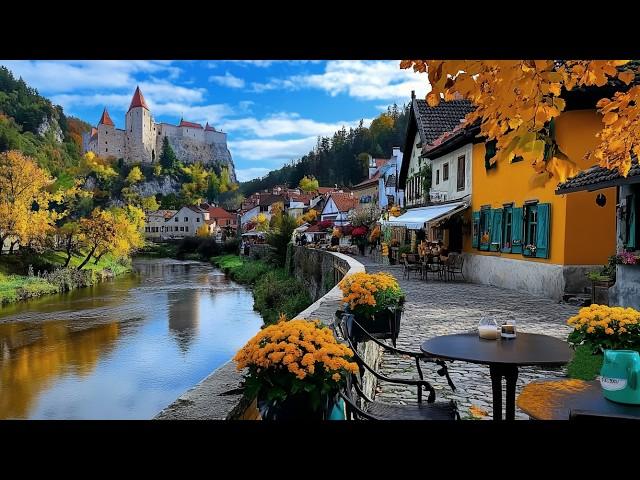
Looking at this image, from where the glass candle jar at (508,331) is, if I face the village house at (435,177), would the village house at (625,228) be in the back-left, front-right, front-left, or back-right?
front-right

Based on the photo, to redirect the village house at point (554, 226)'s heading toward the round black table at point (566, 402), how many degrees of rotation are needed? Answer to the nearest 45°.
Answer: approximately 45° to its left

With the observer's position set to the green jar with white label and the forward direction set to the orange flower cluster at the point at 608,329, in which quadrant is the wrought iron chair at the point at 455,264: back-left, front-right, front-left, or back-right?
front-left

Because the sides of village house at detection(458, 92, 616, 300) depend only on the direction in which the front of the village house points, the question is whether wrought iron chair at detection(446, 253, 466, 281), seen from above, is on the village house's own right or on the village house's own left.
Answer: on the village house's own right

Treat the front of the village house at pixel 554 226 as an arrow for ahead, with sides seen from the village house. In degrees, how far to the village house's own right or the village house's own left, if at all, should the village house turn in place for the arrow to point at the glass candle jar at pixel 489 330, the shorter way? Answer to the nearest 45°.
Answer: approximately 45° to the village house's own left

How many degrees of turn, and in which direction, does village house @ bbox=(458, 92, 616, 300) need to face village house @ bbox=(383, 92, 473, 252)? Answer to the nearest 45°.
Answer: approximately 90° to its right

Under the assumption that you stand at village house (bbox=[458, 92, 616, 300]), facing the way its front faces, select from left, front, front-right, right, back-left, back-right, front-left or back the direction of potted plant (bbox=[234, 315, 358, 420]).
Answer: front-left

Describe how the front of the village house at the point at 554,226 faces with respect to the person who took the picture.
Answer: facing the viewer and to the left of the viewer

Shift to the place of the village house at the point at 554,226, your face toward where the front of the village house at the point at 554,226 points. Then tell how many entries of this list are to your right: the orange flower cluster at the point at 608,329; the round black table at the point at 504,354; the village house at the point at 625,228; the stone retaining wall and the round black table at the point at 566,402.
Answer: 0

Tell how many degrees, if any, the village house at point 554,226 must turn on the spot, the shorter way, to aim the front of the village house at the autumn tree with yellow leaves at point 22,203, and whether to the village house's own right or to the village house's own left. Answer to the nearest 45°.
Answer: approximately 45° to the village house's own right

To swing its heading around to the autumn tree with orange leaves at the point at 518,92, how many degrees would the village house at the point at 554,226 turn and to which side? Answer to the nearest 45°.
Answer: approximately 45° to its left

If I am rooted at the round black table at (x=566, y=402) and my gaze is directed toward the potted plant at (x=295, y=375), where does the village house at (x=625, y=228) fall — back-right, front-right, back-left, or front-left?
back-right

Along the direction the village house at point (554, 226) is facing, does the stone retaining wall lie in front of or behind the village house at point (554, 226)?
in front
